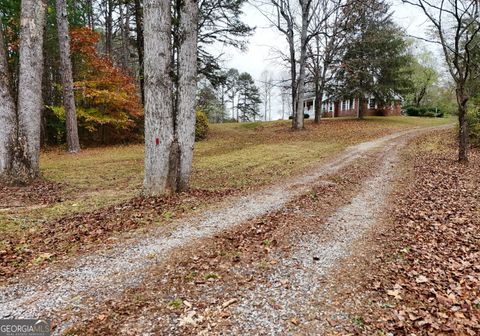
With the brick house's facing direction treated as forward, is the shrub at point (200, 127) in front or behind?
in front

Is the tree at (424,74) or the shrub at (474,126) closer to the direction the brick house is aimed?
the shrub

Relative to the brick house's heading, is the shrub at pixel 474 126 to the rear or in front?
in front

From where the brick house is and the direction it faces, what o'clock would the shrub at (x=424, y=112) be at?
The shrub is roughly at 8 o'clock from the brick house.

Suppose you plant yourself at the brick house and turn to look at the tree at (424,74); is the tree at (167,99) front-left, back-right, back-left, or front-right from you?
back-right

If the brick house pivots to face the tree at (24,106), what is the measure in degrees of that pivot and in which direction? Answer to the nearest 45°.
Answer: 0° — it already faces it

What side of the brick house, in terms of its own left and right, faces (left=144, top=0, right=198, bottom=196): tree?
front

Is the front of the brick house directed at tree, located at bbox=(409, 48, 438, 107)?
no

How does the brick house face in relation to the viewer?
toward the camera
